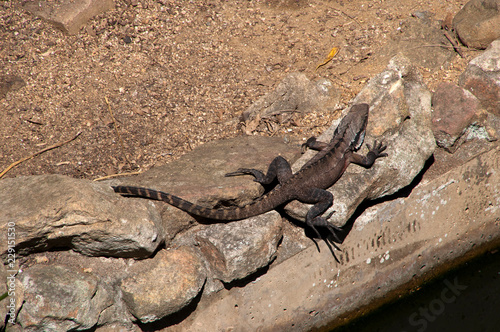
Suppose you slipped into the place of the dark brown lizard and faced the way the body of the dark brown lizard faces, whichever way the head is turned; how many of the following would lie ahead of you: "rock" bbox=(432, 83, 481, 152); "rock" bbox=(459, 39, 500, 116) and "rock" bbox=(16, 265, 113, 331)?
2

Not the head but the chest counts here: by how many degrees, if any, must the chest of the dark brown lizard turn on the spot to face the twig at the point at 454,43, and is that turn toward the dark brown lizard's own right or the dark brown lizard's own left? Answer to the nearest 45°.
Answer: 0° — it already faces it

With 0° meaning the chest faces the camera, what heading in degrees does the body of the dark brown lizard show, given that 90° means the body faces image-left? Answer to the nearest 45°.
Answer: approximately 225°

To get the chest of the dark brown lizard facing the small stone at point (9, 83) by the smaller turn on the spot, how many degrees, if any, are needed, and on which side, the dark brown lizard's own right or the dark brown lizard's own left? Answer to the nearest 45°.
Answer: approximately 135° to the dark brown lizard's own left

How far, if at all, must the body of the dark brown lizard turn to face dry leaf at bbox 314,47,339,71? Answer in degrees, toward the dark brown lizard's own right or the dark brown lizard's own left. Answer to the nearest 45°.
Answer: approximately 45° to the dark brown lizard's own left

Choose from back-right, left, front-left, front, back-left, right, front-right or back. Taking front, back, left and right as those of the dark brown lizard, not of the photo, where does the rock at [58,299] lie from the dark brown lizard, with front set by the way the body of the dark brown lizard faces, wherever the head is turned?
back

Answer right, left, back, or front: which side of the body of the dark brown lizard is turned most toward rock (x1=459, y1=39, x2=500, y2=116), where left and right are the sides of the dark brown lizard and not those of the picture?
front

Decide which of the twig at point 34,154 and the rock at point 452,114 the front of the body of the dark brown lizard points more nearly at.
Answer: the rock

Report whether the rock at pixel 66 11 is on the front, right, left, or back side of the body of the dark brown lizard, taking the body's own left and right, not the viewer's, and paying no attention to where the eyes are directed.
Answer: left
